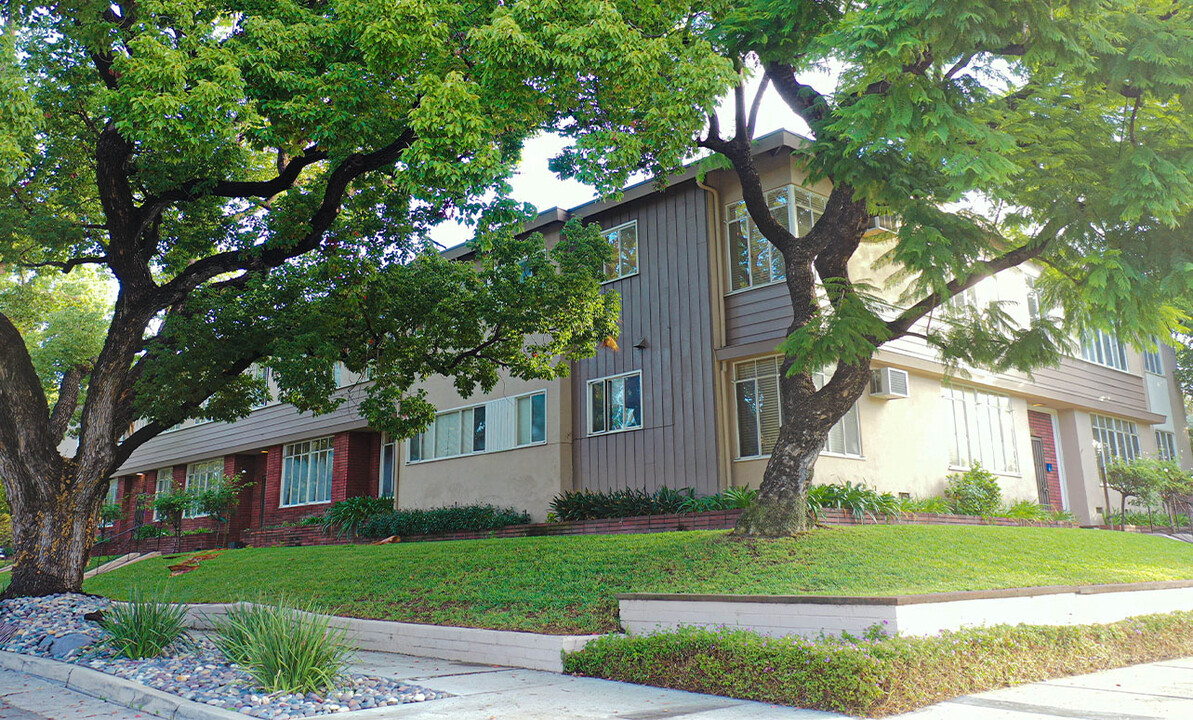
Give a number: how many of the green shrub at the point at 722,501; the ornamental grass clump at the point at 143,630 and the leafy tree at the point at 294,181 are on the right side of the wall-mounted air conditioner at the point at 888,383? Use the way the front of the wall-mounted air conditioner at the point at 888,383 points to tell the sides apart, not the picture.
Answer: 3

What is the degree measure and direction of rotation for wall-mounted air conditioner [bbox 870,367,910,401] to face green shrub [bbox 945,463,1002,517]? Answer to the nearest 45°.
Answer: approximately 90° to its left

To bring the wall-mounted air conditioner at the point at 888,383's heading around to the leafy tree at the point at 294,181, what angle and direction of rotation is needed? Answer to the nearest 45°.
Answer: approximately 90° to its right

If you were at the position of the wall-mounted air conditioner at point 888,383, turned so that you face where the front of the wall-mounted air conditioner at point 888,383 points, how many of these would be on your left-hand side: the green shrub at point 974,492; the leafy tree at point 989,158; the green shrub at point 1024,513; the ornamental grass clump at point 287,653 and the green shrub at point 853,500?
2

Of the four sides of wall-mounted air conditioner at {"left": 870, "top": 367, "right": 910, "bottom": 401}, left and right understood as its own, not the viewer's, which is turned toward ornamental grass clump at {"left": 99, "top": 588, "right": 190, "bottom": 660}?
right

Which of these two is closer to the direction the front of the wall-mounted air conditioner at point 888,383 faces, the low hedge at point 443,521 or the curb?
the curb

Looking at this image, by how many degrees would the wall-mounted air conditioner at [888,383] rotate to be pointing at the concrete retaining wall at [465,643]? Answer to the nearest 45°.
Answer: approximately 90° to its right

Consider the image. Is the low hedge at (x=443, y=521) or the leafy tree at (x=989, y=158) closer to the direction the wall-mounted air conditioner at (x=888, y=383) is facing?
the leafy tree

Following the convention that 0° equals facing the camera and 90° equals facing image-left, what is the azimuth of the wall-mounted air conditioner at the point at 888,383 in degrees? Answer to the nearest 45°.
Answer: approximately 315°

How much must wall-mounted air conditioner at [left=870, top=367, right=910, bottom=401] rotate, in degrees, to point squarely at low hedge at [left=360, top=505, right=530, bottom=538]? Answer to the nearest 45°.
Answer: approximately 135° to its right

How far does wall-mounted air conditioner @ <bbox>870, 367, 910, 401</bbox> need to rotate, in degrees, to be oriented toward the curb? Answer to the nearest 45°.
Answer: approximately 90° to its right
